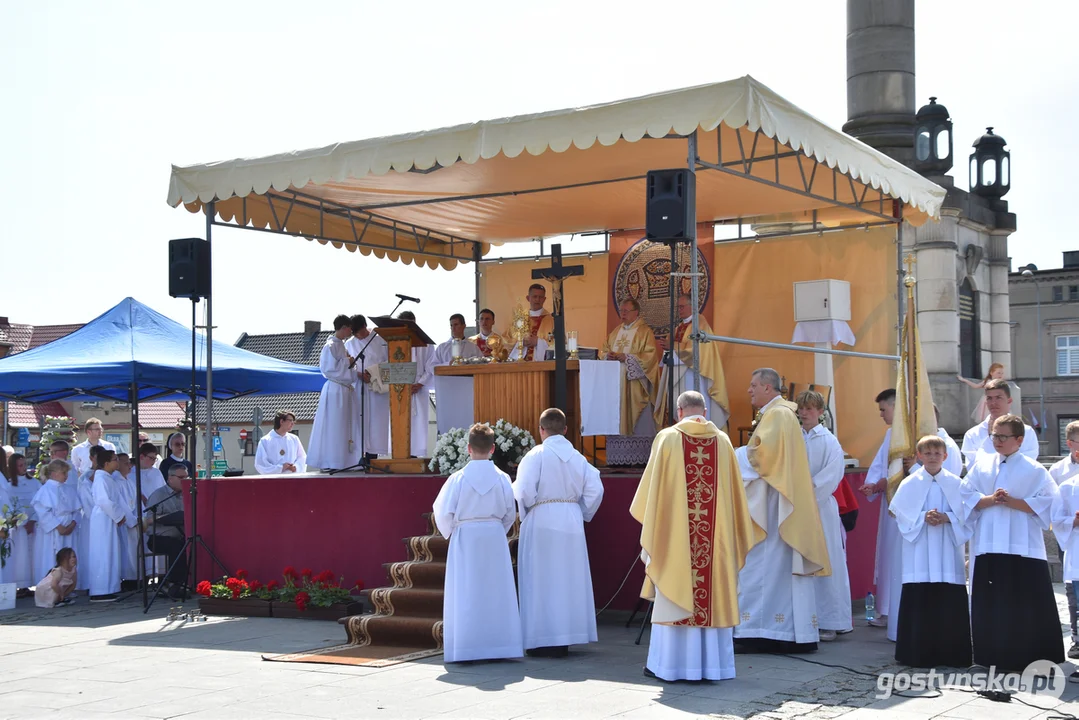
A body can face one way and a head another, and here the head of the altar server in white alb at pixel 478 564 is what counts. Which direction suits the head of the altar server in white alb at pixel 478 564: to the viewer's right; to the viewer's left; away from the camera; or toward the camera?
away from the camera

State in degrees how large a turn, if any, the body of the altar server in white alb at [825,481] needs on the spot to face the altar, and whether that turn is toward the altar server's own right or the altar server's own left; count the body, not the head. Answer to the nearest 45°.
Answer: approximately 90° to the altar server's own right

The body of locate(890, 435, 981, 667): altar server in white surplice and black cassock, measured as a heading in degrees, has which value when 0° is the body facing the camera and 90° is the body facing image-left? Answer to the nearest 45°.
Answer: approximately 0°

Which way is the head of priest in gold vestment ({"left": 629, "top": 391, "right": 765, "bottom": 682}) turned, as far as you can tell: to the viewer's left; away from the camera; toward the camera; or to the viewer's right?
away from the camera

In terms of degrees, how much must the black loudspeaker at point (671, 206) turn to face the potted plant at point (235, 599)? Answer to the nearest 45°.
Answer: approximately 90° to its right

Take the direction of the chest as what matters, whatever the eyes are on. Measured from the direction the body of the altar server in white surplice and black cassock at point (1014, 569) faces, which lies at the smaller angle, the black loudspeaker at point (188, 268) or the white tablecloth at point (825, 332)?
the black loudspeaker

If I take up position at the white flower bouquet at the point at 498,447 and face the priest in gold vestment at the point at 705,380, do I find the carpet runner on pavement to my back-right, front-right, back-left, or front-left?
back-right

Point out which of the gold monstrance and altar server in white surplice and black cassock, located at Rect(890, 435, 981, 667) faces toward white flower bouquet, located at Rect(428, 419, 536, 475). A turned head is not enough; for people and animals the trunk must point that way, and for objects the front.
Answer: the gold monstrance

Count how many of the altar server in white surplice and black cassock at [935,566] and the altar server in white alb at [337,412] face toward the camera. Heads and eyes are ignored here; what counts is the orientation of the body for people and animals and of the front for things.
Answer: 1

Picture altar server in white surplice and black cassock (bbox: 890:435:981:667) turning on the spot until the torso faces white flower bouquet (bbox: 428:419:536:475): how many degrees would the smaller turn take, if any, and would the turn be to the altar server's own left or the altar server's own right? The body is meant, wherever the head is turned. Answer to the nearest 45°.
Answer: approximately 135° to the altar server's own right

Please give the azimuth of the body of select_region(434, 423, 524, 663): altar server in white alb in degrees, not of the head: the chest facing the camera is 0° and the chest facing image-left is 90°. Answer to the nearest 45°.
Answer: approximately 180°
